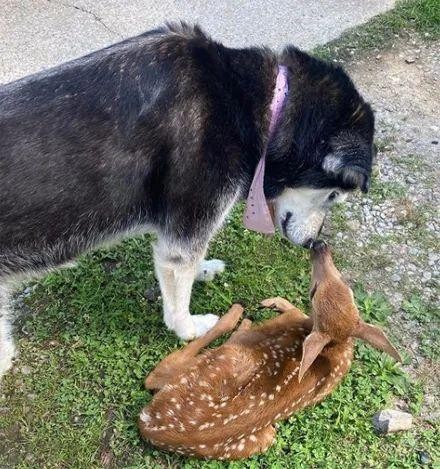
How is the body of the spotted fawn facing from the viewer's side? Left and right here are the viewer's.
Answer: facing away from the viewer and to the right of the viewer

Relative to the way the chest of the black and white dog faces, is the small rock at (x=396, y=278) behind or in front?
in front

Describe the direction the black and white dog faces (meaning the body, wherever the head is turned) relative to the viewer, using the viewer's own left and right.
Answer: facing to the right of the viewer

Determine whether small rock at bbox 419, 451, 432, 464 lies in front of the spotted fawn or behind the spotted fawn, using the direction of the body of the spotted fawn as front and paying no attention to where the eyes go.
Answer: in front

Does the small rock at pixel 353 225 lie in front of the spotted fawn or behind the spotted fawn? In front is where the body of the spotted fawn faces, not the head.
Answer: in front

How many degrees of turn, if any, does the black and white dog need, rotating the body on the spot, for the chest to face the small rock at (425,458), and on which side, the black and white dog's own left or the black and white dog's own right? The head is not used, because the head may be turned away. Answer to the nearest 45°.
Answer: approximately 45° to the black and white dog's own right

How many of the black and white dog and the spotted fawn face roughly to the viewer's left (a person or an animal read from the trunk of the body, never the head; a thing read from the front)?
0

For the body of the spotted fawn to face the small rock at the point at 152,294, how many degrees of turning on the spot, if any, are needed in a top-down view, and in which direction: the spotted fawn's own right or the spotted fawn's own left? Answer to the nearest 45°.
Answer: approximately 90° to the spotted fawn's own left
